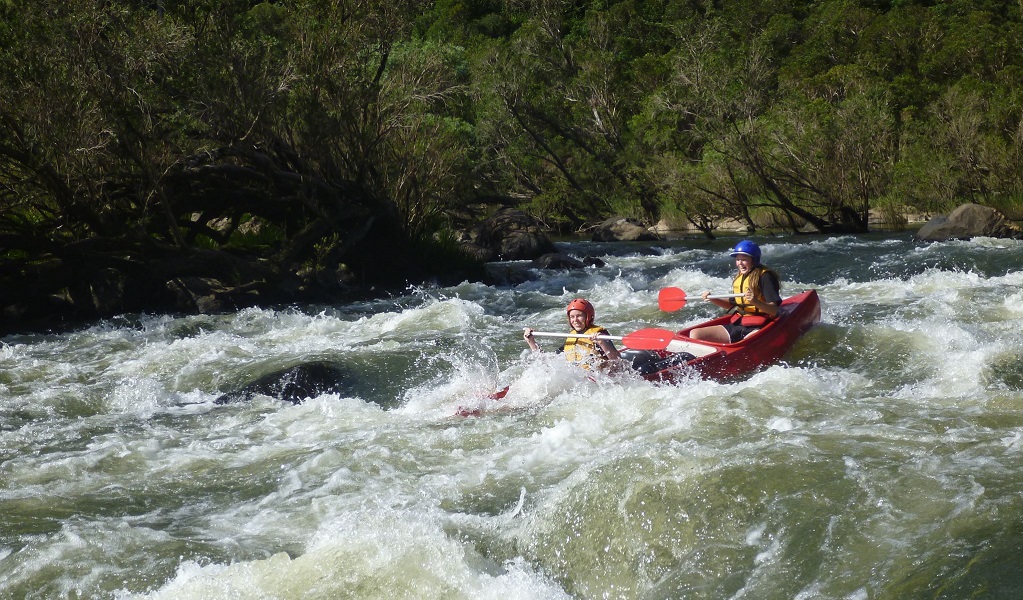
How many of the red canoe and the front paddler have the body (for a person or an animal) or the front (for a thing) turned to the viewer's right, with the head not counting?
0

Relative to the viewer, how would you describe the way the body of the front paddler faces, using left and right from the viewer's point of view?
facing the viewer and to the left of the viewer

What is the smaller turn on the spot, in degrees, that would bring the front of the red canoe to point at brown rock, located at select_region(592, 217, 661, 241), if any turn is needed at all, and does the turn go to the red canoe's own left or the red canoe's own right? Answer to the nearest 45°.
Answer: approximately 135° to the red canoe's own right

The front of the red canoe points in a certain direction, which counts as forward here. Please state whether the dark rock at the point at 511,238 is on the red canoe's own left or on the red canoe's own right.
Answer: on the red canoe's own right

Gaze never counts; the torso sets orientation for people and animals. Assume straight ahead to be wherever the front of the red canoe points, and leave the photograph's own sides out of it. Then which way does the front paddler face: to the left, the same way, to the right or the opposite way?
the same way

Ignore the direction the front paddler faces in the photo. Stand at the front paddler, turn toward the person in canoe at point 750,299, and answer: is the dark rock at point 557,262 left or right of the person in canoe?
left

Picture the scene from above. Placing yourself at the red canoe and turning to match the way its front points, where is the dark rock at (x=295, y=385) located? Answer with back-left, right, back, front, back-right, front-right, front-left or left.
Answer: front-right

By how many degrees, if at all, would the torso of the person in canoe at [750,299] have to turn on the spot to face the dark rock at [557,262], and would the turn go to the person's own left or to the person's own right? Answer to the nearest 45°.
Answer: approximately 135° to the person's own right

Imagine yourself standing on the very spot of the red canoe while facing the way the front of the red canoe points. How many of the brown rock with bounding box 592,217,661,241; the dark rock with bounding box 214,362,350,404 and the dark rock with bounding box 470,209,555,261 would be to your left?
0

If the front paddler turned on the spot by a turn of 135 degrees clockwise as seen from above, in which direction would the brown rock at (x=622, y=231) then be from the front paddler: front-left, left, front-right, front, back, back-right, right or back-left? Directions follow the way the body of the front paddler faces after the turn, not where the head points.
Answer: front

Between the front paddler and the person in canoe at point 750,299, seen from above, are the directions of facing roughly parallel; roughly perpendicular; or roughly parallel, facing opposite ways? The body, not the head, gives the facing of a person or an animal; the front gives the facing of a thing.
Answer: roughly parallel

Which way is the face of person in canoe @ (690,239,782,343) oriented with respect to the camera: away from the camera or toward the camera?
toward the camera
